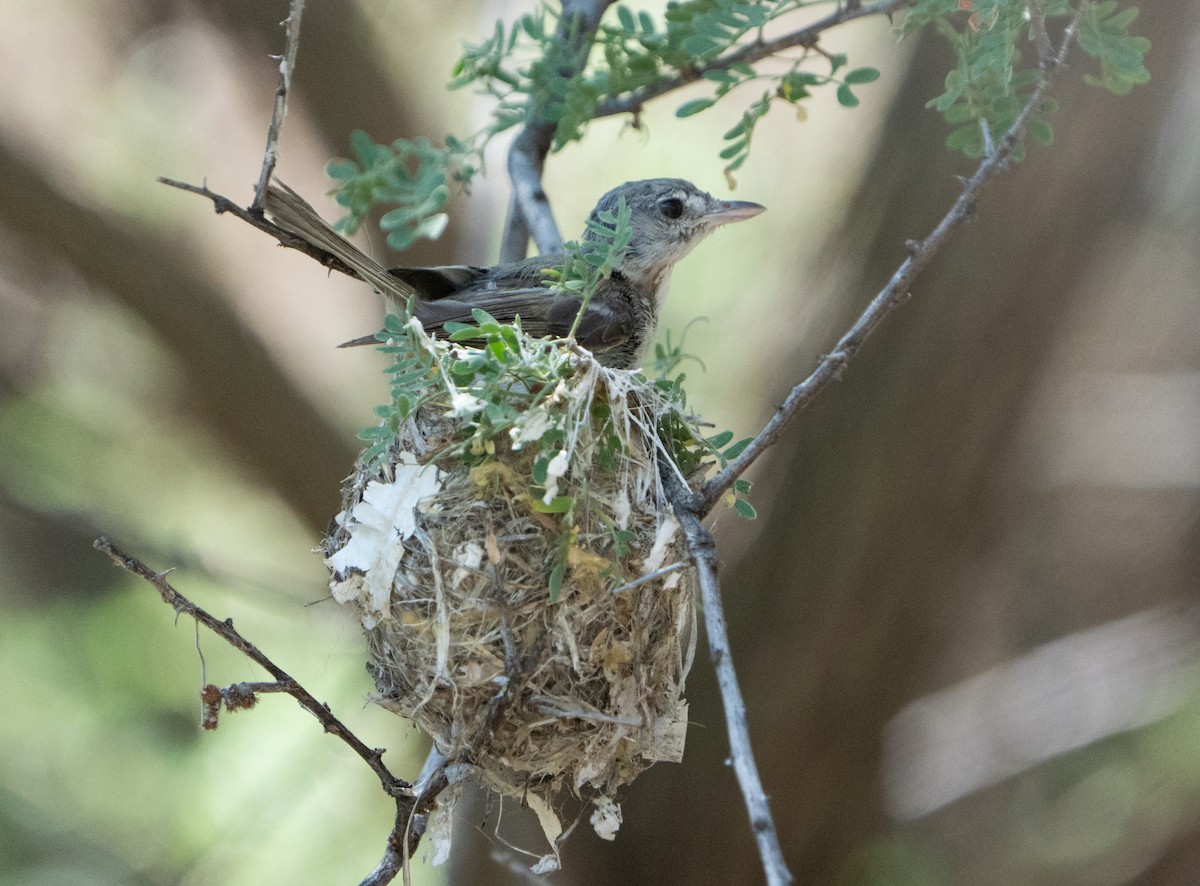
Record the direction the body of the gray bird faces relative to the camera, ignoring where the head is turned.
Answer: to the viewer's right

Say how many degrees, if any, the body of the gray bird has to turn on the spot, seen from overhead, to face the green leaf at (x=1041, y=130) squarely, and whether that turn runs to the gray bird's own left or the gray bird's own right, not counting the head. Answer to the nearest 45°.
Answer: approximately 45° to the gray bird's own right
